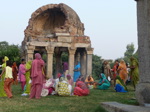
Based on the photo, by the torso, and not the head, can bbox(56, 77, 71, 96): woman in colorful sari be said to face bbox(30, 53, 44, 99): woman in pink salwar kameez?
no

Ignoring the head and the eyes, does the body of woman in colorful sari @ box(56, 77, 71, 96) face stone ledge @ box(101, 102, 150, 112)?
no

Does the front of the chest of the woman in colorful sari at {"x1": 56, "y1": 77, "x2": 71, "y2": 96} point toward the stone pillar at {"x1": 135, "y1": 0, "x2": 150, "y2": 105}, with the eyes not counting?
no
